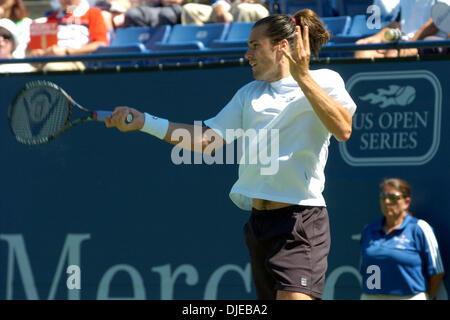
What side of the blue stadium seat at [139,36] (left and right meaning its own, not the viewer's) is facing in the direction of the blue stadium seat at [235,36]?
left

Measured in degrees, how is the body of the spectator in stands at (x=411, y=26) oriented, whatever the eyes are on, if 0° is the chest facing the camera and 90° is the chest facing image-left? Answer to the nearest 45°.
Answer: approximately 45°

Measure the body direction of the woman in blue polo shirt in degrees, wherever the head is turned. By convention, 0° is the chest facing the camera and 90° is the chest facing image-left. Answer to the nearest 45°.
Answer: approximately 45°

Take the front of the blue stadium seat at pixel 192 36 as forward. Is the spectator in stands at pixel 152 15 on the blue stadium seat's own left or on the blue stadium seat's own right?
on the blue stadium seat's own right

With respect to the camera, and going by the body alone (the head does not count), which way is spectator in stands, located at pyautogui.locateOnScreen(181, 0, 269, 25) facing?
toward the camera

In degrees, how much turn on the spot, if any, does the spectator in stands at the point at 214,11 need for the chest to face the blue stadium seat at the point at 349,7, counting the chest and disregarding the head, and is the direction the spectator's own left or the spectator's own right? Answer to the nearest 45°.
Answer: approximately 45° to the spectator's own left

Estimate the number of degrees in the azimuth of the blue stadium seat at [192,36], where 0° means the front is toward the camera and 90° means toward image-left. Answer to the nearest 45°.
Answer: approximately 45°

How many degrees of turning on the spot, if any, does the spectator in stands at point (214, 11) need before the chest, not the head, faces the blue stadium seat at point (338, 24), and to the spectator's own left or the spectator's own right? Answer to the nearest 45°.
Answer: approximately 45° to the spectator's own left

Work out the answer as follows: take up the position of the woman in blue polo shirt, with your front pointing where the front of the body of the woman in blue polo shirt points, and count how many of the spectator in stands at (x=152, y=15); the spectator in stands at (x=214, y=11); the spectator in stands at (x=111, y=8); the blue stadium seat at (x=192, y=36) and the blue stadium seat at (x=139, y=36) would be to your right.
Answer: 5

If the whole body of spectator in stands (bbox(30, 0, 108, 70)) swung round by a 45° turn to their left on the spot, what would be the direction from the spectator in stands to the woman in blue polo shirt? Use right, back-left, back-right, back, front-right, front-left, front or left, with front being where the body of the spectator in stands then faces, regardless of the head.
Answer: front-left

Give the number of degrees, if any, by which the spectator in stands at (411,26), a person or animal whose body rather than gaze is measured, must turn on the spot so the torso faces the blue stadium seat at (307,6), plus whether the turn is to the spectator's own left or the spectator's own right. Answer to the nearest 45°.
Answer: approximately 90° to the spectator's own right

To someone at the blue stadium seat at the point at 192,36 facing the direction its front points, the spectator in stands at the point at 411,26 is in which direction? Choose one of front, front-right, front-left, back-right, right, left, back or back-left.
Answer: left

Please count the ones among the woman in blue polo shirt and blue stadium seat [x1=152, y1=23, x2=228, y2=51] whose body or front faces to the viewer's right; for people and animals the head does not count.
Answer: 0

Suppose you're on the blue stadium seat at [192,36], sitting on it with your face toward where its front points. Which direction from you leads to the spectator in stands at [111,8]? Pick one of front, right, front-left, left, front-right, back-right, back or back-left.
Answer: right

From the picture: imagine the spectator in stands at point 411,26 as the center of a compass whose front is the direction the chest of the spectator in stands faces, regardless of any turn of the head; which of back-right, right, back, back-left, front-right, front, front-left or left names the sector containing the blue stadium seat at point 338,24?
right

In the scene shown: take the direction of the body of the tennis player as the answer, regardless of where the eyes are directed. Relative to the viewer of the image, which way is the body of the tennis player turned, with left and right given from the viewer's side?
facing the viewer and to the left of the viewer
